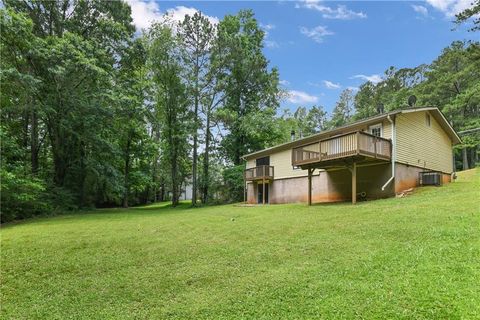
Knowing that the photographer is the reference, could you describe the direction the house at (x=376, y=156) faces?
facing away from the viewer and to the right of the viewer

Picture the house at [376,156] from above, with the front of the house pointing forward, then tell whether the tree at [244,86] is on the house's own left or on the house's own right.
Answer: on the house's own left

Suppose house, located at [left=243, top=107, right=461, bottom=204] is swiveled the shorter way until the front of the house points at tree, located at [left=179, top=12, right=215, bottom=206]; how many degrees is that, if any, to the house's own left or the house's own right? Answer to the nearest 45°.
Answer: approximately 90° to the house's own left

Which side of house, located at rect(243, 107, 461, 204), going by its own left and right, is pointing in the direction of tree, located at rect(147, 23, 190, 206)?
left

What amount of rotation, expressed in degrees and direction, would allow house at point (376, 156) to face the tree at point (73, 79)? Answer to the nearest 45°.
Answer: approximately 135° to its left

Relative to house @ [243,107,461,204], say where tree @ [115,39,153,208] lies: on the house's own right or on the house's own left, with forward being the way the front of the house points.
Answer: on the house's own left

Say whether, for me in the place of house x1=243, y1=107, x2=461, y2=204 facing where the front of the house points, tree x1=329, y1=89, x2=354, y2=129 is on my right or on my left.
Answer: on my left

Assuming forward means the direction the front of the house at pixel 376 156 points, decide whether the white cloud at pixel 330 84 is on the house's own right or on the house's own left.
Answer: on the house's own left
